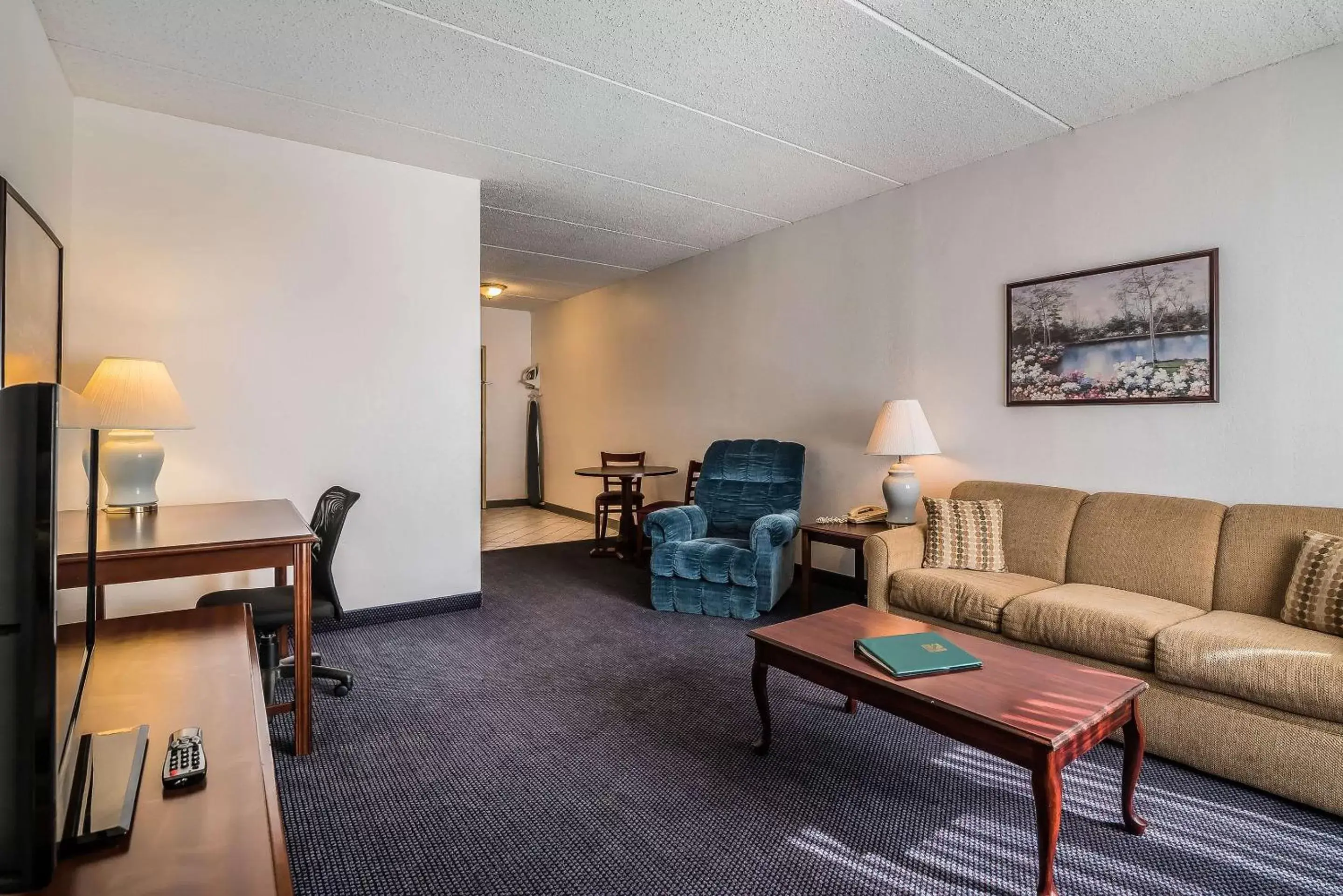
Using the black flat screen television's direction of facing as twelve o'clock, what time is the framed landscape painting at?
The framed landscape painting is roughly at 12 o'clock from the black flat screen television.

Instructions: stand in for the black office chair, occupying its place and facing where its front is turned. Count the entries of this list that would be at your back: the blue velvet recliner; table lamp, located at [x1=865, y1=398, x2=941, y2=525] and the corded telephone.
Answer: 3

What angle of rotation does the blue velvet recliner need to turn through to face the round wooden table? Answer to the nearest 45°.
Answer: approximately 90° to its right

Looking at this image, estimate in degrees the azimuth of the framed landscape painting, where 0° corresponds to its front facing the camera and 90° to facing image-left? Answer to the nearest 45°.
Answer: approximately 45°

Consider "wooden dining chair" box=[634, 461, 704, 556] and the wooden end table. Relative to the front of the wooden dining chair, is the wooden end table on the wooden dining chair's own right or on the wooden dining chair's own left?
on the wooden dining chair's own left

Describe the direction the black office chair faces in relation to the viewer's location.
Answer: facing to the left of the viewer

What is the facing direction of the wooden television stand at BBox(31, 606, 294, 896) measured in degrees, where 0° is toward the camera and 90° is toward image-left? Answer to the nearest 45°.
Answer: approximately 270°

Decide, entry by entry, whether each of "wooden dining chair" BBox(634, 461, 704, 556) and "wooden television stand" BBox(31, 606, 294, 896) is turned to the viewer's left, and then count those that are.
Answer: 1

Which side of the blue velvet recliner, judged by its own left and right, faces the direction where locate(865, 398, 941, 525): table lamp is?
left

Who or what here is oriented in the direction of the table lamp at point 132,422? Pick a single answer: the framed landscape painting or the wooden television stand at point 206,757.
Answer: the framed landscape painting

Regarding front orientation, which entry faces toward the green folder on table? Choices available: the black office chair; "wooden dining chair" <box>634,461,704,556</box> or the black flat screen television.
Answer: the black flat screen television
